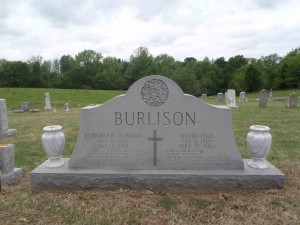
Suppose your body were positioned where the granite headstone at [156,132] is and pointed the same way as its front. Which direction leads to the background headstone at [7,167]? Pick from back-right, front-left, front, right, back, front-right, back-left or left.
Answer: right

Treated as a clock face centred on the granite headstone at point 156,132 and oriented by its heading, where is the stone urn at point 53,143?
The stone urn is roughly at 3 o'clock from the granite headstone.

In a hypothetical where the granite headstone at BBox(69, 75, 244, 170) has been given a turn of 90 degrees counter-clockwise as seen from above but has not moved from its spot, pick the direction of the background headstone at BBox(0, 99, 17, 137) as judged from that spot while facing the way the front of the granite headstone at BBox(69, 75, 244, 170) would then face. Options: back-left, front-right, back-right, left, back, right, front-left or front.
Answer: back-left

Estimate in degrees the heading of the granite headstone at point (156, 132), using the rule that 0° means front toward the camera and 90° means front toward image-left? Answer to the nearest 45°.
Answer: approximately 0°

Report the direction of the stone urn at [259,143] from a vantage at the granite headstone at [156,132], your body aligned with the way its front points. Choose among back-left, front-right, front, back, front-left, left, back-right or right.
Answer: left

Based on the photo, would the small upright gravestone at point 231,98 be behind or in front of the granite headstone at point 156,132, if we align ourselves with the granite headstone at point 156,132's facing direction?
behind

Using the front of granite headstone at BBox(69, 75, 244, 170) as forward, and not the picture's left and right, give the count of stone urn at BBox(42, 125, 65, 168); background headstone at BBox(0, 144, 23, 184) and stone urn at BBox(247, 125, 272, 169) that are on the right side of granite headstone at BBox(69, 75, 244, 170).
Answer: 2
